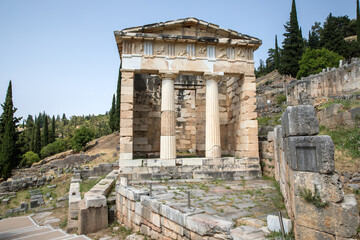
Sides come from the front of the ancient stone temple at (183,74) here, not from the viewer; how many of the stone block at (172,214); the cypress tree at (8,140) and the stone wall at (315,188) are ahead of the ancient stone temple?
2

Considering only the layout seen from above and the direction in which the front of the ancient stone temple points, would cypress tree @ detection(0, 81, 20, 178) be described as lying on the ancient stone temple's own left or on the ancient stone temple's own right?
on the ancient stone temple's own right

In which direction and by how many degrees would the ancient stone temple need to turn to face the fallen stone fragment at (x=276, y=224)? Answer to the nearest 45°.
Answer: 0° — it already faces it

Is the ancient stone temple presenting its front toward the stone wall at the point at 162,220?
yes

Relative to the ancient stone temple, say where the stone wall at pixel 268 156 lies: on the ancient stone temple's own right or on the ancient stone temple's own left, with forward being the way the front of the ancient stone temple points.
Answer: on the ancient stone temple's own left

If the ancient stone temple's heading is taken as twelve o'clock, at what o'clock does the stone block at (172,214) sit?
The stone block is roughly at 12 o'clock from the ancient stone temple.

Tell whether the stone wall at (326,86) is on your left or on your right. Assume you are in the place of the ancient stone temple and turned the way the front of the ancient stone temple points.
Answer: on your left

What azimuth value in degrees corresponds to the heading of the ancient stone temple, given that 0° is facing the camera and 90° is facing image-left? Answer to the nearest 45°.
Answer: approximately 0°

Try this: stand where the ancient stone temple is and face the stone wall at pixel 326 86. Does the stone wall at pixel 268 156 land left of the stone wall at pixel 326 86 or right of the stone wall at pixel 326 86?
right

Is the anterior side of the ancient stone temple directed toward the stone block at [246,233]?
yes

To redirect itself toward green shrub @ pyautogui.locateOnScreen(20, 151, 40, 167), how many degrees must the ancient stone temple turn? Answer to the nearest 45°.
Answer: approximately 135° to its right
